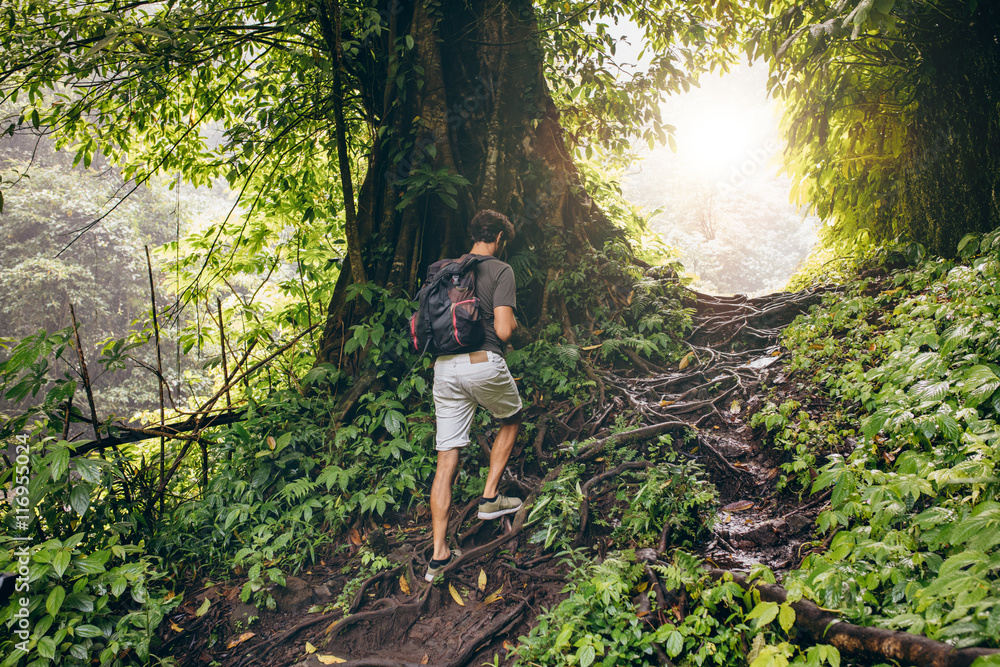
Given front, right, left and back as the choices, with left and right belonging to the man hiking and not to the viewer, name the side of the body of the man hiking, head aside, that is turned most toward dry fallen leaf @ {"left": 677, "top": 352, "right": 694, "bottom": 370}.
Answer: front

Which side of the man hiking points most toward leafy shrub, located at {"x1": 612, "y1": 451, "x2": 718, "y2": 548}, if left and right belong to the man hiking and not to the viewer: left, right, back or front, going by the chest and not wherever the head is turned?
right

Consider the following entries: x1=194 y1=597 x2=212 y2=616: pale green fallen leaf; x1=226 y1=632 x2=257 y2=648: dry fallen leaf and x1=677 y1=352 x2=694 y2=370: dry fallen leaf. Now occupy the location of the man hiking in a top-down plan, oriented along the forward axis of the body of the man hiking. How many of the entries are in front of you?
1

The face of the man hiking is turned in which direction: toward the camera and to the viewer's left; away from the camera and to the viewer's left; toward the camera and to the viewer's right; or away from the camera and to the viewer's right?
away from the camera and to the viewer's right

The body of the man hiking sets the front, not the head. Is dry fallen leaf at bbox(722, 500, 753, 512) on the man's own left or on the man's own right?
on the man's own right

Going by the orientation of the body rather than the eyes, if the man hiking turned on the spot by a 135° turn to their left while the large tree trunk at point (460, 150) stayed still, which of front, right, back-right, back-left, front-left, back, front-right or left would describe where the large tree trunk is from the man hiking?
right

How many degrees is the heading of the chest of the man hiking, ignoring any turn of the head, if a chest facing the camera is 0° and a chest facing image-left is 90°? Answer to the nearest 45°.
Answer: approximately 225°
